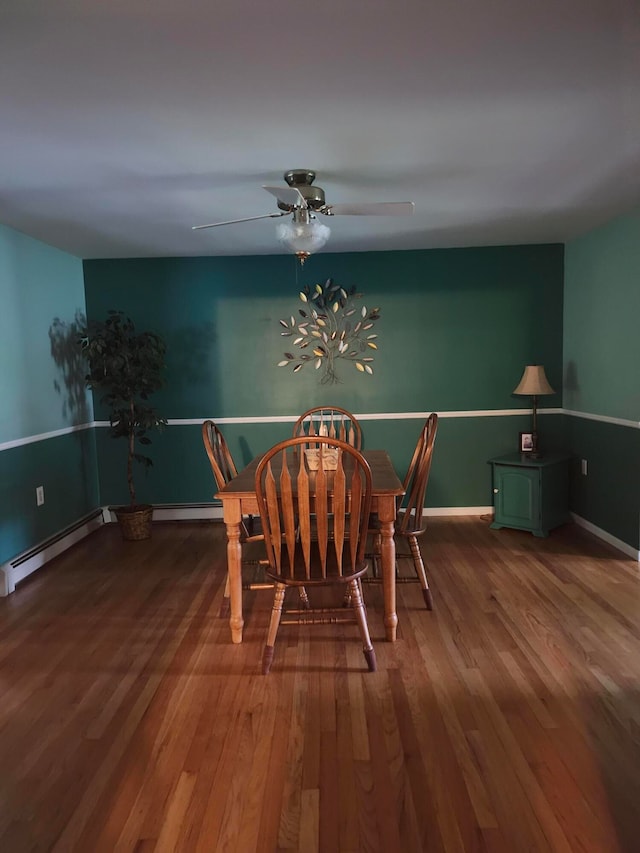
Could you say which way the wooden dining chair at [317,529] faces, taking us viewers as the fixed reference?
facing away from the viewer

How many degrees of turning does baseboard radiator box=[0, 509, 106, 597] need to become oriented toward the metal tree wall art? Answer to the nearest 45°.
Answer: approximately 45° to its left

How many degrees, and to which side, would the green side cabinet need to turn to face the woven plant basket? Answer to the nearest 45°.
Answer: approximately 45° to its right

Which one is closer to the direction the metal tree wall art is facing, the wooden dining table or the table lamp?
the wooden dining table

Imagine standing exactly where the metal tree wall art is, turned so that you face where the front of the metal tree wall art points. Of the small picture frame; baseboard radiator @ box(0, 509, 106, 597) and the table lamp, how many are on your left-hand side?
2

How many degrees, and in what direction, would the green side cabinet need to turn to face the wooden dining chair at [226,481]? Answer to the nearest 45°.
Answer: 0° — it already faces it

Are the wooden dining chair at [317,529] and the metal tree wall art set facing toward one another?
yes

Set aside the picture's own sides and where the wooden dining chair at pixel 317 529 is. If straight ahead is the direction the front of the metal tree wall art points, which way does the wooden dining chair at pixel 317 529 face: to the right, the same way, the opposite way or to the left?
the opposite way

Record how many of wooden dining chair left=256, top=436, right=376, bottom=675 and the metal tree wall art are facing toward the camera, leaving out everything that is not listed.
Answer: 1

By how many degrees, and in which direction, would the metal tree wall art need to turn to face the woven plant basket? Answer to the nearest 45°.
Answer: approximately 90° to its right

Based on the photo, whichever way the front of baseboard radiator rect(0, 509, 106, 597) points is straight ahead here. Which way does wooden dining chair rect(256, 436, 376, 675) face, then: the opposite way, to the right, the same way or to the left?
to the left
